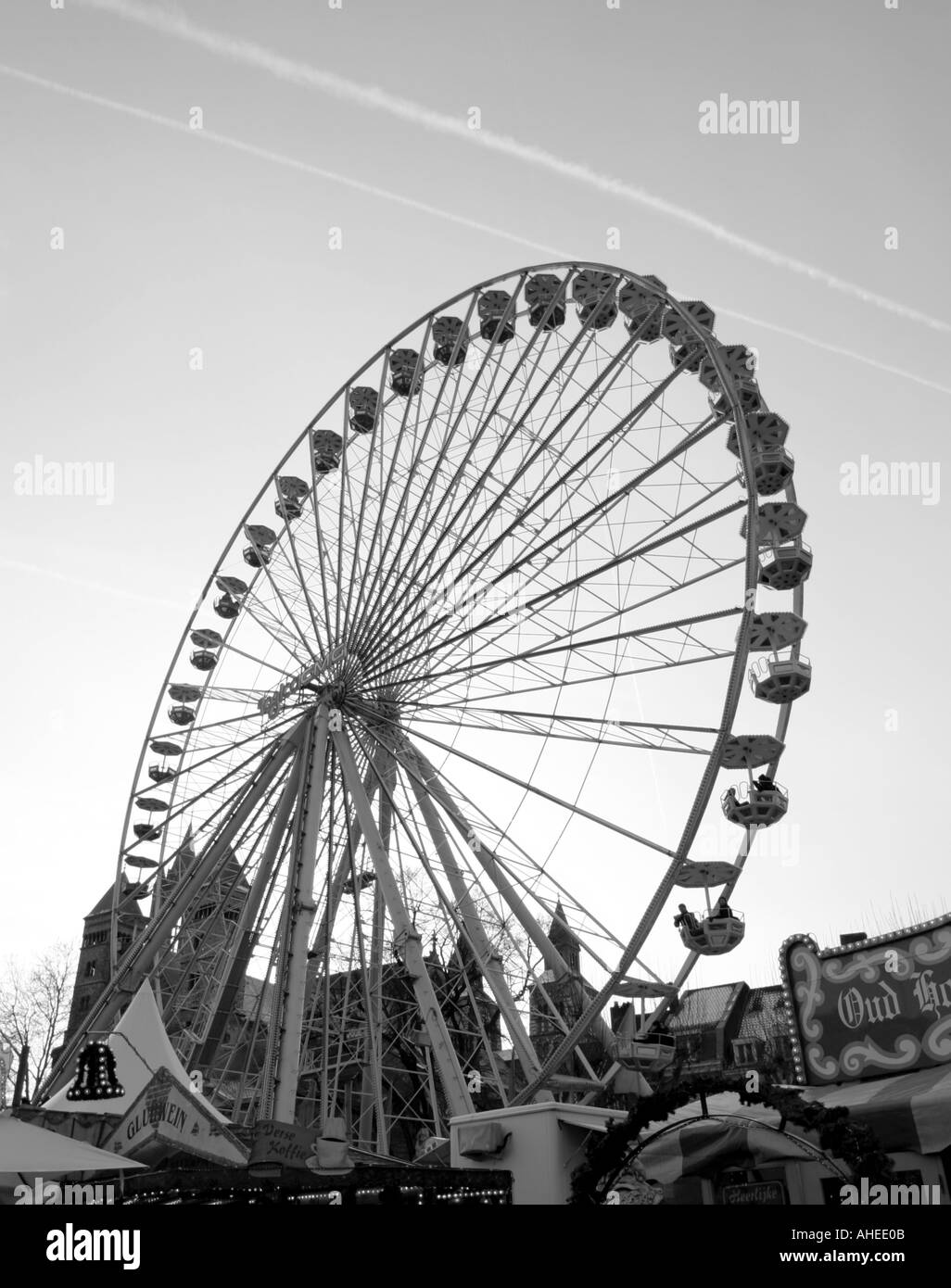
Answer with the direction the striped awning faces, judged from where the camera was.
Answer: facing the viewer and to the left of the viewer

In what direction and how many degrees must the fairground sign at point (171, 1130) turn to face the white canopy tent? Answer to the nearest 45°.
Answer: approximately 180°

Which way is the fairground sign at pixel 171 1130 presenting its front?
toward the camera

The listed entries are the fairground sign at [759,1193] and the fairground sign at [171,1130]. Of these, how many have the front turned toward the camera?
2

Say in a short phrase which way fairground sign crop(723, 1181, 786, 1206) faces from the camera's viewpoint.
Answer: facing the viewer

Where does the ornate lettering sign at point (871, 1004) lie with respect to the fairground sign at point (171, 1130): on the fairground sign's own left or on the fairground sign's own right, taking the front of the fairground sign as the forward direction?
on the fairground sign's own left

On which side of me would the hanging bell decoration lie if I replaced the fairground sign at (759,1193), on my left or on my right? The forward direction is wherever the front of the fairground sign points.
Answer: on my right
